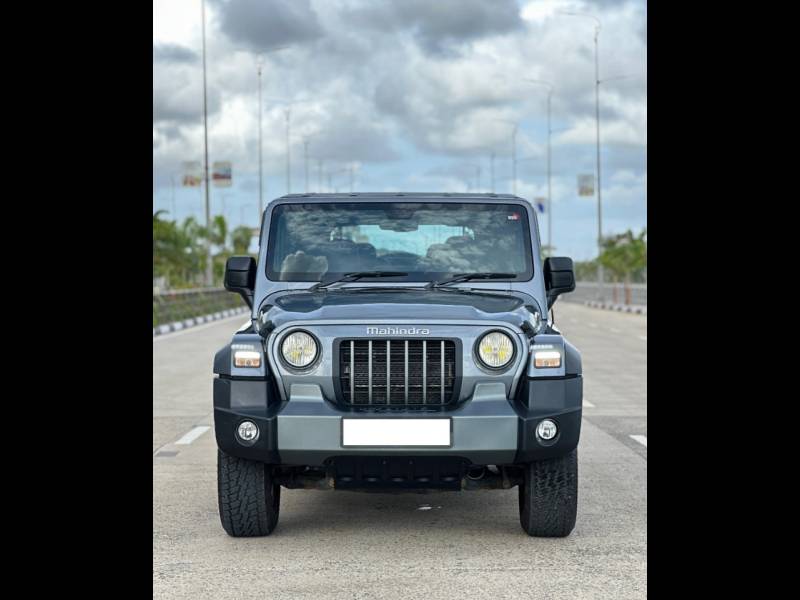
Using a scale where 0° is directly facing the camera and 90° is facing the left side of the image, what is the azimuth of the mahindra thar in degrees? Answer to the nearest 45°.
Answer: approximately 0°

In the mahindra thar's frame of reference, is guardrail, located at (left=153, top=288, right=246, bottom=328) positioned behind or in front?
behind
